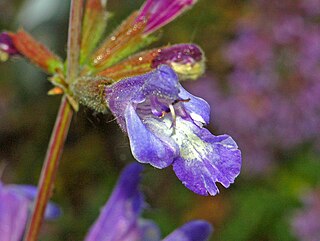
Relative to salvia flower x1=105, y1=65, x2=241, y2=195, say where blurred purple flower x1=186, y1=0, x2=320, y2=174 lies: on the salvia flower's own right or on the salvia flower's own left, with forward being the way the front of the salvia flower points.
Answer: on the salvia flower's own left

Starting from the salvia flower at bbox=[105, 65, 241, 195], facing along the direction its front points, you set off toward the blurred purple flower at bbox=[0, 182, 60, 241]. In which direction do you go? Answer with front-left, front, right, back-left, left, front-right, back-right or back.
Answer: back

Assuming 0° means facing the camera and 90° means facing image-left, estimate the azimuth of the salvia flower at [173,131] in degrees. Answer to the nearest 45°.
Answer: approximately 315°
